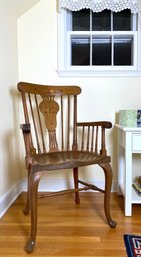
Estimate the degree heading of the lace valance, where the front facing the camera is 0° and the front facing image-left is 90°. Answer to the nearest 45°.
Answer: approximately 0°

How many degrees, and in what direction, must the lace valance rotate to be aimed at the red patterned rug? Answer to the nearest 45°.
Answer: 0° — it already faces it
